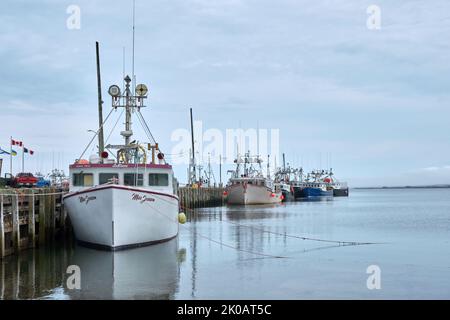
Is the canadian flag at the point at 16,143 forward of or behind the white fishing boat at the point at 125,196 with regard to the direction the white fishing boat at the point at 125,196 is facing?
behind

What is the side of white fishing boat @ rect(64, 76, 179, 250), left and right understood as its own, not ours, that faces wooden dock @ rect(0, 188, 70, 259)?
right

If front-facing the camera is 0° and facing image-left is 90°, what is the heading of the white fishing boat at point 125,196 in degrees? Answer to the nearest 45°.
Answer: approximately 0°

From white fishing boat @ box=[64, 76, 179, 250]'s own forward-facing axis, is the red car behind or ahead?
behind
